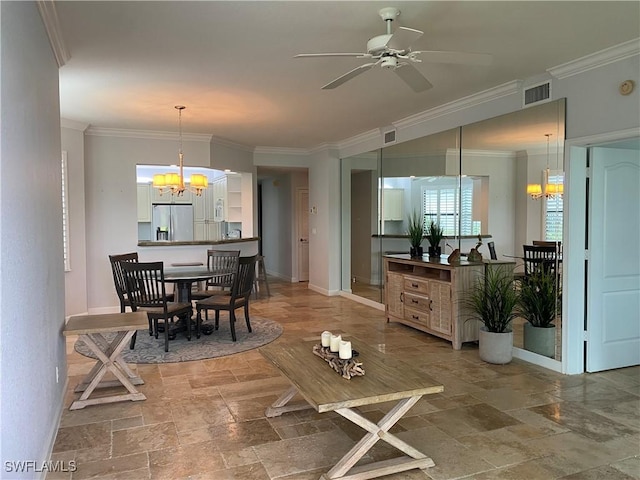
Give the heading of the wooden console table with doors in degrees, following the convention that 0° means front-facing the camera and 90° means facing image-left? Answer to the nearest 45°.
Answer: approximately 45°

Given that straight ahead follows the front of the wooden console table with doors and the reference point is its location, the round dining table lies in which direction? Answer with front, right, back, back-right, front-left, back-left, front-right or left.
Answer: front-right

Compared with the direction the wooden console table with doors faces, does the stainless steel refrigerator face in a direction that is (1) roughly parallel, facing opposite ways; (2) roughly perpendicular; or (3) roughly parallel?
roughly perpendicular

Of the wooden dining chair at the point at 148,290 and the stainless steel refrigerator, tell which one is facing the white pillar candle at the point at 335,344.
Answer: the stainless steel refrigerator

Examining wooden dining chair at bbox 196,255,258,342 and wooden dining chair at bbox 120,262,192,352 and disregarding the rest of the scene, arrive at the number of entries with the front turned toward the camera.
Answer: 0

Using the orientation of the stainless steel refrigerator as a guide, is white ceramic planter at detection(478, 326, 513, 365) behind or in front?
in front

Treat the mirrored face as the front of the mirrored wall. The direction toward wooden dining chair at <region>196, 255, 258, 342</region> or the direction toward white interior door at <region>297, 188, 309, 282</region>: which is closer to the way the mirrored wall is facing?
the wooden dining chair

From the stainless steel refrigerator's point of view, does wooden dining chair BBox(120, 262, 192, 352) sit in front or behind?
in front

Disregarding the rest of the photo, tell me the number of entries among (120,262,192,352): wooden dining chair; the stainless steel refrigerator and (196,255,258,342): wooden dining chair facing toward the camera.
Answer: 1

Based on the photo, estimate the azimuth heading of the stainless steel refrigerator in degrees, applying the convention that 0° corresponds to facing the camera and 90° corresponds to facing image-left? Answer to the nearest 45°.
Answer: approximately 0°
